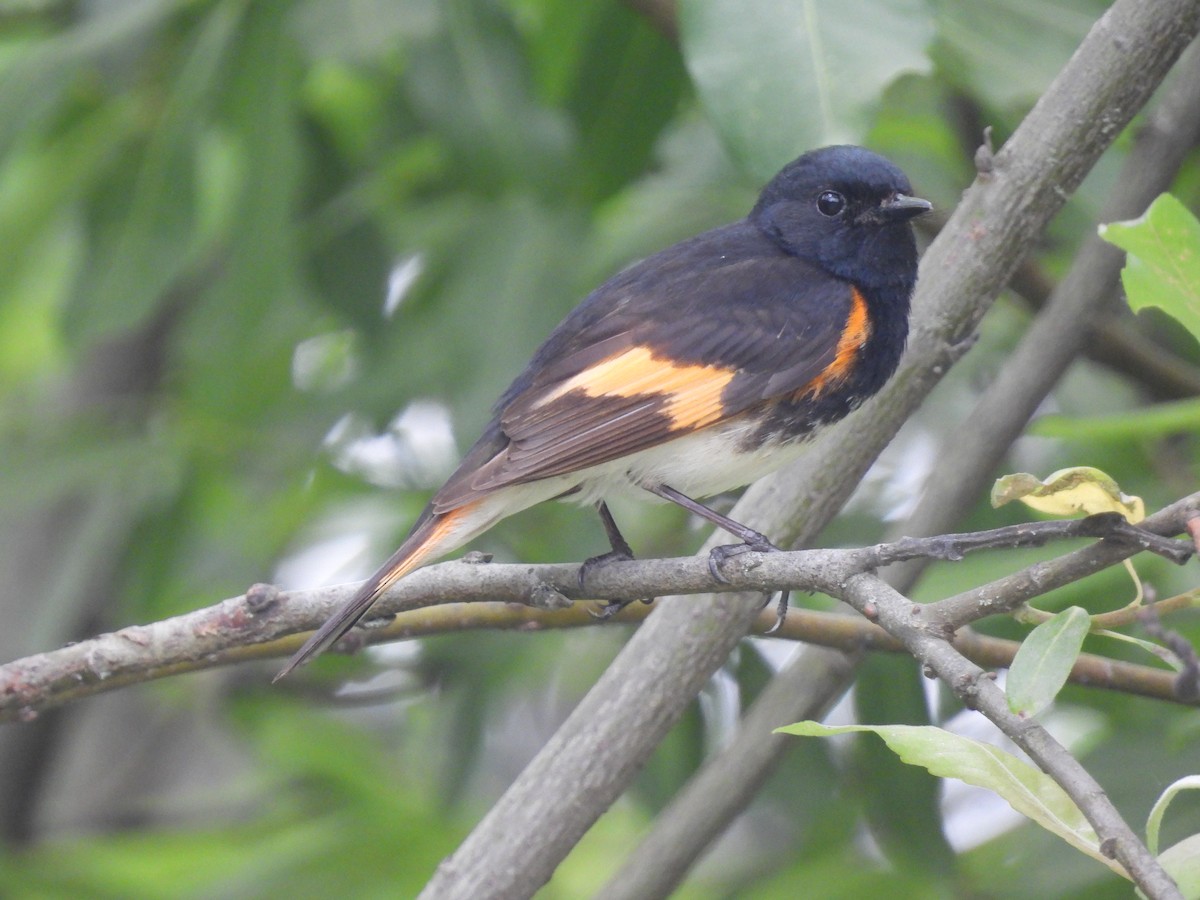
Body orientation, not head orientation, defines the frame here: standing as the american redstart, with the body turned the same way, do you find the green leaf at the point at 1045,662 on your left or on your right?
on your right

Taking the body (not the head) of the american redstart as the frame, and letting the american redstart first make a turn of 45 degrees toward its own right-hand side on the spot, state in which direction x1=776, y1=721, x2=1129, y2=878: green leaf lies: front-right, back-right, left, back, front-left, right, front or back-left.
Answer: front-left

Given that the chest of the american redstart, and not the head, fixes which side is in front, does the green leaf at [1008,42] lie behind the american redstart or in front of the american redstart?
in front

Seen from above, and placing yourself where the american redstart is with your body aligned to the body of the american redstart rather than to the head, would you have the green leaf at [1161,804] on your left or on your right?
on your right

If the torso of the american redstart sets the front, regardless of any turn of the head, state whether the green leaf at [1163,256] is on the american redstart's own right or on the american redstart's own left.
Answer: on the american redstart's own right

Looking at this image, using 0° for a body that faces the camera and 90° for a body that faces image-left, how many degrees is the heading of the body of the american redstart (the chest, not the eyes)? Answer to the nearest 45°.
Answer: approximately 270°
